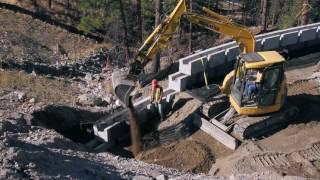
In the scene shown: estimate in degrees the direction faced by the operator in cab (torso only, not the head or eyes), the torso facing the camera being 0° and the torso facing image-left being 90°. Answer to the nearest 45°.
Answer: approximately 45°

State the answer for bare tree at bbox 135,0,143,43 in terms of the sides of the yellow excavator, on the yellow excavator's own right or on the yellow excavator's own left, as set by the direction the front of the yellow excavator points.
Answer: on the yellow excavator's own right

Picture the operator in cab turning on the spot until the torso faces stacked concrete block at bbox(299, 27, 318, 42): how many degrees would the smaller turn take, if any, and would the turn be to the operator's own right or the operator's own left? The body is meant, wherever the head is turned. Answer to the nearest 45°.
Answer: approximately 135° to the operator's own right

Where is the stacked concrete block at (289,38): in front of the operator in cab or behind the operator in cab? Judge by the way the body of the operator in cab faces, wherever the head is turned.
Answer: behind

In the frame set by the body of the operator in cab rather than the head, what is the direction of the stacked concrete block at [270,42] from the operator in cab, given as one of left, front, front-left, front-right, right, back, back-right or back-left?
back-right

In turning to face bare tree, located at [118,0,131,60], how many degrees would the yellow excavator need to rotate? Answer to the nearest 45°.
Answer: approximately 90° to its right

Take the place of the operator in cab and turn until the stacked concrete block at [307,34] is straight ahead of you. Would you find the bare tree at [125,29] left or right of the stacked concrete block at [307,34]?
left

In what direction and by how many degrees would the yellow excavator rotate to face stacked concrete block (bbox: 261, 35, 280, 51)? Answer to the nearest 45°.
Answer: approximately 135° to its right

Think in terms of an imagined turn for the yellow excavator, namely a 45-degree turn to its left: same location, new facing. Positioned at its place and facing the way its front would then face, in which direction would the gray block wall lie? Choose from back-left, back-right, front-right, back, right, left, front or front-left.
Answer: back

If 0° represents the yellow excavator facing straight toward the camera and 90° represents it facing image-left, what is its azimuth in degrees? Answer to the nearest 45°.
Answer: approximately 45°
